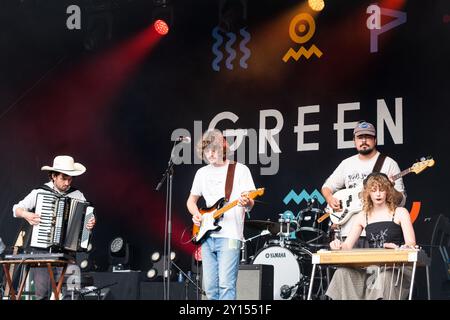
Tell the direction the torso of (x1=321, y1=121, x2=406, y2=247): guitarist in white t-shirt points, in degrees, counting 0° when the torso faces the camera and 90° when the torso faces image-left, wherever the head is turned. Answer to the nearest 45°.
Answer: approximately 0°

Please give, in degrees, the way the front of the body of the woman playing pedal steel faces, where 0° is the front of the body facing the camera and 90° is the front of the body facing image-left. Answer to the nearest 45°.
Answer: approximately 0°

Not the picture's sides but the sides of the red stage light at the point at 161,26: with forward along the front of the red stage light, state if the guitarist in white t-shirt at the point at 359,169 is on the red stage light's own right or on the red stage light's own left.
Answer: on the red stage light's own left

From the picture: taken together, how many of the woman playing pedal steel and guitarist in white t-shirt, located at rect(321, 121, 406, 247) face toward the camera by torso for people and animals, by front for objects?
2

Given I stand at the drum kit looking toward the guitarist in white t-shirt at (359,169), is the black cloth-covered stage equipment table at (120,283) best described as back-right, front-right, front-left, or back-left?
back-right
